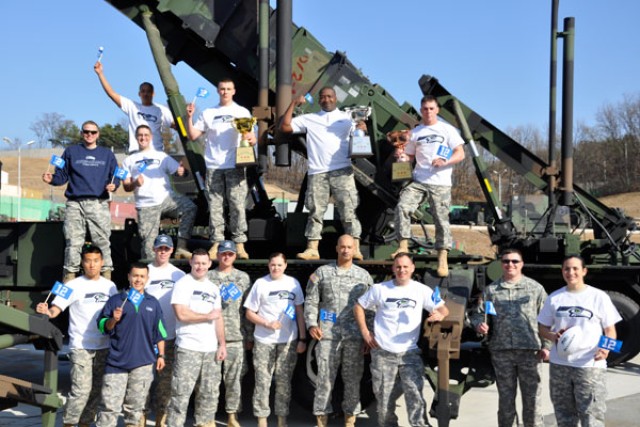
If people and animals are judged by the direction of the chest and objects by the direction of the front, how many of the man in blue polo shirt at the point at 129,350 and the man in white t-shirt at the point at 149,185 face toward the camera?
2

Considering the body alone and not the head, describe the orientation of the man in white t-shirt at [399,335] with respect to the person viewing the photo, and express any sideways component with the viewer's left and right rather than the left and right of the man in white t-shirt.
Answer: facing the viewer

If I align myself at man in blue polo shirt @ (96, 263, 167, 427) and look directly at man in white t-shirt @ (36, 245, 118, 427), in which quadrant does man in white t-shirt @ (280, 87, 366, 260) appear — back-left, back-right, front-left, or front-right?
back-right

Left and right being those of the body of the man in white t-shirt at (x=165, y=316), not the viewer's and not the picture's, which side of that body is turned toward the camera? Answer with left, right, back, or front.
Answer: front

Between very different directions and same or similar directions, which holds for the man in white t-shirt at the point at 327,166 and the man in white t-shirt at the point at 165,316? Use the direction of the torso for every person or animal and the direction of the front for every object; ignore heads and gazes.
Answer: same or similar directions

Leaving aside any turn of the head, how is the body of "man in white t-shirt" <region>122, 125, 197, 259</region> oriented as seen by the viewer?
toward the camera

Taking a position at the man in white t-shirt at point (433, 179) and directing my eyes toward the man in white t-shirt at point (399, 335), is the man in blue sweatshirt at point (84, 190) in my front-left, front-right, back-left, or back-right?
front-right

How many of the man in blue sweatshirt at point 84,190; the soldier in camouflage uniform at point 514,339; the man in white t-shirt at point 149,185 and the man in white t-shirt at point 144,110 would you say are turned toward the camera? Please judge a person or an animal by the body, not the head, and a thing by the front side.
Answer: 4

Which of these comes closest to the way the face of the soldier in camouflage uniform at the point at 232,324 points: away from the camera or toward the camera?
toward the camera

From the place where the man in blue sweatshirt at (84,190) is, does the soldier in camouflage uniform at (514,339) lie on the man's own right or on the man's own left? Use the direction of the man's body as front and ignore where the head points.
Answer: on the man's own left

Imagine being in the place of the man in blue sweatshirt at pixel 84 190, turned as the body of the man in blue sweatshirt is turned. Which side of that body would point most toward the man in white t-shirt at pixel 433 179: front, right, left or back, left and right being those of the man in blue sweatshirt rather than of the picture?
left

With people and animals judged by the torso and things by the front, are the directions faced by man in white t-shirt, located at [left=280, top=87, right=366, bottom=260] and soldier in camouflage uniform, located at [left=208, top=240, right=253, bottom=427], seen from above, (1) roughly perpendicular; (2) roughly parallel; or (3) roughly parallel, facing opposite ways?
roughly parallel

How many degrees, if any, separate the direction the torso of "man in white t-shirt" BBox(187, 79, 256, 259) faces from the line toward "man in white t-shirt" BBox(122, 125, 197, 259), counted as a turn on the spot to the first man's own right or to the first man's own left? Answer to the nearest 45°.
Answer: approximately 135° to the first man's own right

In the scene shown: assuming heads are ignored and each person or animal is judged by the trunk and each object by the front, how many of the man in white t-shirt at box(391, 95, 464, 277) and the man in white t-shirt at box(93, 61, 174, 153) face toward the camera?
2
